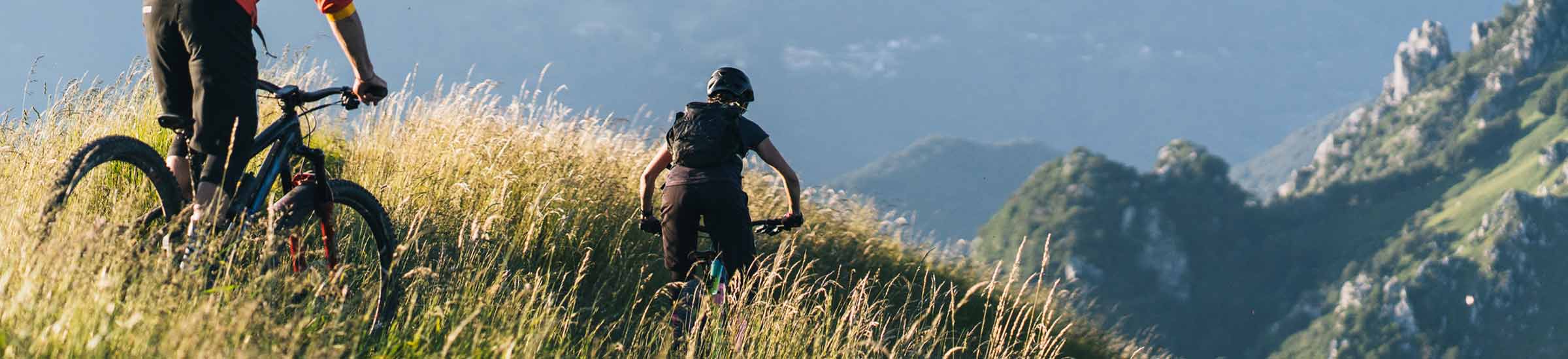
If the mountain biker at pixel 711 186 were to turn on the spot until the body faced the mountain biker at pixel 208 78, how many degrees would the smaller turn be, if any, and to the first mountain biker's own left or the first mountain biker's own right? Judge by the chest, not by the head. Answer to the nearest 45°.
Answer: approximately 135° to the first mountain biker's own left

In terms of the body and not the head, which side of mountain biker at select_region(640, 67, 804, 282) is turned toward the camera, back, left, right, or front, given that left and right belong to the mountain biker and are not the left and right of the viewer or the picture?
back

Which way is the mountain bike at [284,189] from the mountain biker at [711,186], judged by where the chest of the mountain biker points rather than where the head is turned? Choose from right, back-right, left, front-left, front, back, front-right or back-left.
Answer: back-left

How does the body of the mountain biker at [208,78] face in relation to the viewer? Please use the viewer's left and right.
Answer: facing away from the viewer and to the right of the viewer

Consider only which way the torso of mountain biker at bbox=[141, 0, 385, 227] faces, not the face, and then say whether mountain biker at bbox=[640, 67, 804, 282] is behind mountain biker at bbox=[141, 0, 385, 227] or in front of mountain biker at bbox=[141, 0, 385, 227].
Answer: in front

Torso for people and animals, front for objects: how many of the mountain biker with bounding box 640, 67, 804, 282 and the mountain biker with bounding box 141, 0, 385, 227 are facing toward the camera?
0
